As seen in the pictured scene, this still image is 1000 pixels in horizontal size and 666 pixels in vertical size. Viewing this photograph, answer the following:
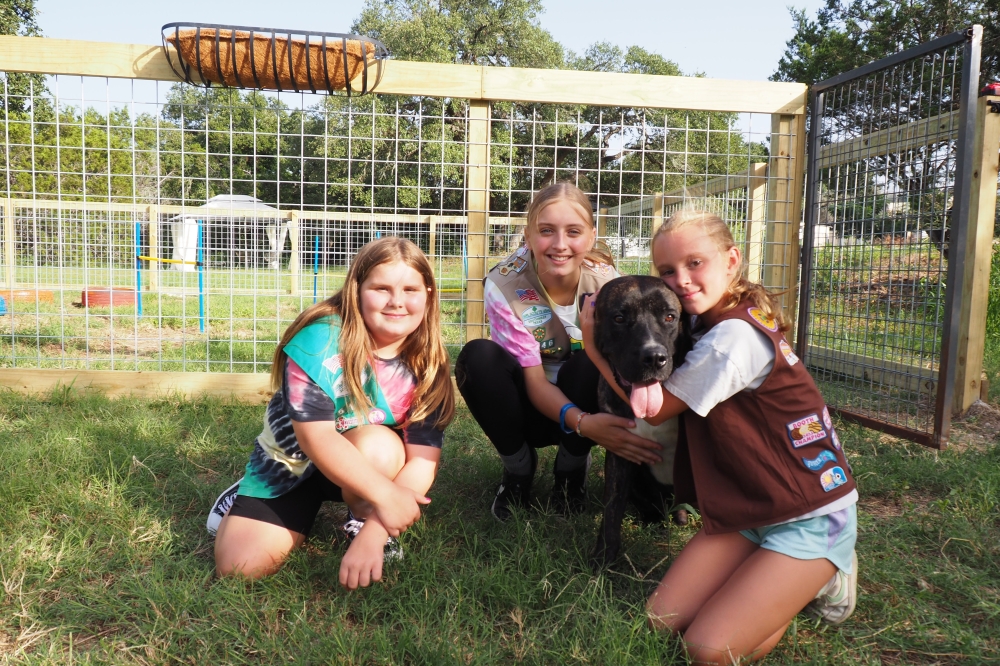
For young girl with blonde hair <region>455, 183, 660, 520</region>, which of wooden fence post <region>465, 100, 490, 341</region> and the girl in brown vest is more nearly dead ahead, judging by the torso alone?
the girl in brown vest

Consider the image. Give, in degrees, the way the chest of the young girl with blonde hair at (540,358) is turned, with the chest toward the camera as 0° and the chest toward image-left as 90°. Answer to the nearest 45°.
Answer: approximately 0°

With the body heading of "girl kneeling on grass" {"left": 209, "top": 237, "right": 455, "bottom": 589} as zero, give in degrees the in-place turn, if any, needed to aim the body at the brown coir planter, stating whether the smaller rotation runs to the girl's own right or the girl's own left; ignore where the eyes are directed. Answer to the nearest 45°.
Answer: approximately 135° to the girl's own left

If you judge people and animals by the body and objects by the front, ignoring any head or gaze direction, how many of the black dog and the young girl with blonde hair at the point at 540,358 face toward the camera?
2

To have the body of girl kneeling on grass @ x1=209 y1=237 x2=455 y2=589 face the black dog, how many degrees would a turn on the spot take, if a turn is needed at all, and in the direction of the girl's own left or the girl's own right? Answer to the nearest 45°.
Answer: approximately 45° to the girl's own left

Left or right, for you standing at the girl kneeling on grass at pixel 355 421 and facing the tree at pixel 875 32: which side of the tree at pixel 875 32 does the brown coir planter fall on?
left

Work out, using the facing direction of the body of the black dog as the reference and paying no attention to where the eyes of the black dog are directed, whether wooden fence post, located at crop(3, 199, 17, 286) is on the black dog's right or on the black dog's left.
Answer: on the black dog's right
